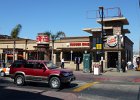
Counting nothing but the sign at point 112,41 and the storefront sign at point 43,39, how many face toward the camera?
2

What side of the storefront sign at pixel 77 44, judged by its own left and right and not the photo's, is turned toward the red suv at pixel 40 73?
front

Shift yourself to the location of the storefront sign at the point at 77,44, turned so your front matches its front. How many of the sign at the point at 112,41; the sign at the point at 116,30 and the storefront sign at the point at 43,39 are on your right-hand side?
1

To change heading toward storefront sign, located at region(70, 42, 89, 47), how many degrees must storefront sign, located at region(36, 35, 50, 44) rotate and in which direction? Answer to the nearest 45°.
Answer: approximately 90° to its left

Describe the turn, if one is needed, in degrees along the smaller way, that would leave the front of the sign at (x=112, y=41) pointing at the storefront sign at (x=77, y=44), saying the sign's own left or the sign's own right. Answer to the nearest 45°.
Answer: approximately 135° to the sign's own right

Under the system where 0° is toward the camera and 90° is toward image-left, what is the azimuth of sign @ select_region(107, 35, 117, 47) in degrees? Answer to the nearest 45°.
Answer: approximately 0°

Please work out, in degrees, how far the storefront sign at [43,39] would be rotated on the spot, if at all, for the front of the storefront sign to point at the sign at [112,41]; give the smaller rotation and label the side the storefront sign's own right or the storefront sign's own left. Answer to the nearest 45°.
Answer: approximately 45° to the storefront sign's own left

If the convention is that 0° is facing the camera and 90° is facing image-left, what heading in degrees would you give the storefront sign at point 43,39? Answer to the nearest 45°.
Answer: approximately 0°

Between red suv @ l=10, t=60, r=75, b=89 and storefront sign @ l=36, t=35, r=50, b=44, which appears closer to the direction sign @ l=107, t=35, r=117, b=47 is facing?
the red suv
